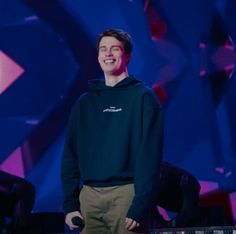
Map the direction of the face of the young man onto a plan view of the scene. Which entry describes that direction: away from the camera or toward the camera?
toward the camera
